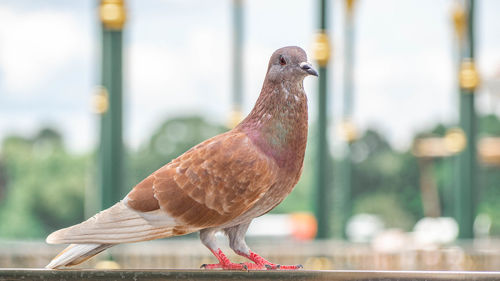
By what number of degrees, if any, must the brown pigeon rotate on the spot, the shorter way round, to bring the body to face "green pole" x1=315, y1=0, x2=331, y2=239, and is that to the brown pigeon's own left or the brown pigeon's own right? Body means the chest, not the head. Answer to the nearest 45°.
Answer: approximately 90° to the brown pigeon's own left

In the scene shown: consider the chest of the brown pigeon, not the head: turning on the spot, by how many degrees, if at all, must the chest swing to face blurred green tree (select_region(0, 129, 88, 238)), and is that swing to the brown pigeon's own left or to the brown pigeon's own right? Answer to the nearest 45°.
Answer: approximately 90° to the brown pigeon's own left

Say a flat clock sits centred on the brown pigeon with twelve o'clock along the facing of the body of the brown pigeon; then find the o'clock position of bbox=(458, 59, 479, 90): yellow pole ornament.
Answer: The yellow pole ornament is roughly at 10 o'clock from the brown pigeon.

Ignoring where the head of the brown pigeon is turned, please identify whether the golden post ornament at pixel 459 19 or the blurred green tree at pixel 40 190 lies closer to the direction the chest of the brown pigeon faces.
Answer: the golden post ornament

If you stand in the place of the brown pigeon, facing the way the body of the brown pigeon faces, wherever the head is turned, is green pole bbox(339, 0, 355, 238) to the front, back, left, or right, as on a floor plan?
left

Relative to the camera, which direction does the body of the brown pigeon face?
to the viewer's right

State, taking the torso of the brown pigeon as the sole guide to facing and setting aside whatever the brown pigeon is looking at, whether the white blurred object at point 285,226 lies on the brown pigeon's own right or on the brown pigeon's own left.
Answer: on the brown pigeon's own left
